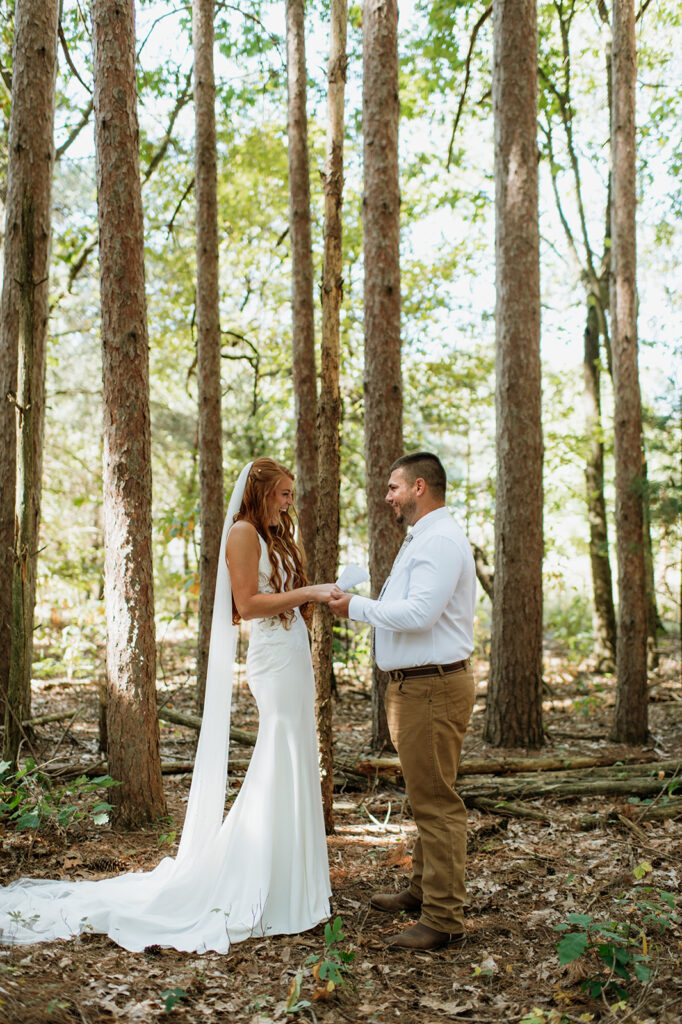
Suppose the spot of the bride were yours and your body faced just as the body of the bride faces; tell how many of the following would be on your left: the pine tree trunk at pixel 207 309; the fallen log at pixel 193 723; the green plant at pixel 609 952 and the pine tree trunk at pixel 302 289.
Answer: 3

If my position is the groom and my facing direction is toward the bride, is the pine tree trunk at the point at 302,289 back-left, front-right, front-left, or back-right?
front-right

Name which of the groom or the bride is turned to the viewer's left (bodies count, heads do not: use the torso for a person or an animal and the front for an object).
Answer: the groom

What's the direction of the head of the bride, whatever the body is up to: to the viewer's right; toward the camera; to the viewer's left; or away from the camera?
to the viewer's right

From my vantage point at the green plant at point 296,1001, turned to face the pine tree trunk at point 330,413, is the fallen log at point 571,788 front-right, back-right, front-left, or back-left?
front-right

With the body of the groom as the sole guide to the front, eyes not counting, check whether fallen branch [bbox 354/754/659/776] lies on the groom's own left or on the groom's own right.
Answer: on the groom's own right

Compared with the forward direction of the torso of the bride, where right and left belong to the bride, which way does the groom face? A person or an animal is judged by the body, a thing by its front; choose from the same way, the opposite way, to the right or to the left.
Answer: the opposite way

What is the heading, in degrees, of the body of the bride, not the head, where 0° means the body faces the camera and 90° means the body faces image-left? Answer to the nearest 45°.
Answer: approximately 270°

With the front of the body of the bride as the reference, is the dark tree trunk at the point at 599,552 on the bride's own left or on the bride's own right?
on the bride's own left

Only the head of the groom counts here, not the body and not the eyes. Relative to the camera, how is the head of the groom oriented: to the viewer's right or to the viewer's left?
to the viewer's left

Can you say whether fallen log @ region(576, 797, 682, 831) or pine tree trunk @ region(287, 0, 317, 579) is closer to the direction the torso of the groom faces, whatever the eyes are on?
the pine tree trunk

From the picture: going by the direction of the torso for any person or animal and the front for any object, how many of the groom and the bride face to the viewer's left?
1

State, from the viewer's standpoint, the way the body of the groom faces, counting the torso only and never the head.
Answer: to the viewer's left

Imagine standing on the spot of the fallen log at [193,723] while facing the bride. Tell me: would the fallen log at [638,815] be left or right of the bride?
left

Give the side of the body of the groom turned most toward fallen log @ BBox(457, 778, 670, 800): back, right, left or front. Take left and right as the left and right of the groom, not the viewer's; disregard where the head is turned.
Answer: right
